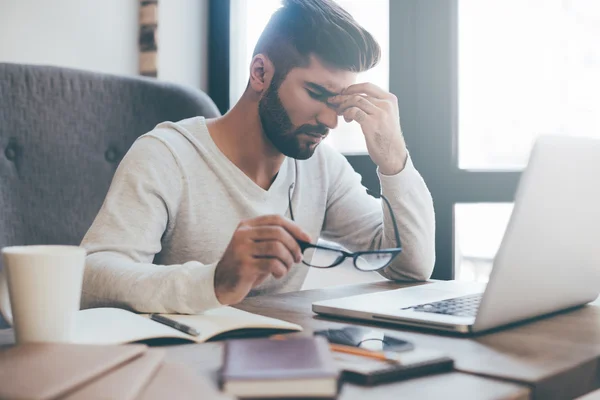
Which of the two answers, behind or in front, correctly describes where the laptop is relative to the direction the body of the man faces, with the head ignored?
in front

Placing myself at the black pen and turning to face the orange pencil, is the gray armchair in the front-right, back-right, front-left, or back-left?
back-left

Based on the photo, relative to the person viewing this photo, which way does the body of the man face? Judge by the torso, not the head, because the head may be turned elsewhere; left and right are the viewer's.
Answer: facing the viewer and to the right of the viewer

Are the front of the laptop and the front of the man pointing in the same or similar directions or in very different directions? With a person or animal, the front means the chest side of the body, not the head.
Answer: very different directions

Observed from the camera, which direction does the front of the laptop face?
facing away from the viewer and to the left of the viewer

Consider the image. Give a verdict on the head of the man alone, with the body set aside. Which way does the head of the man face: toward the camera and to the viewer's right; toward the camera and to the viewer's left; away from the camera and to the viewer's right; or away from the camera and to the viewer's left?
toward the camera and to the viewer's right

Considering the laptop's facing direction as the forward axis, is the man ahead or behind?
ahead
